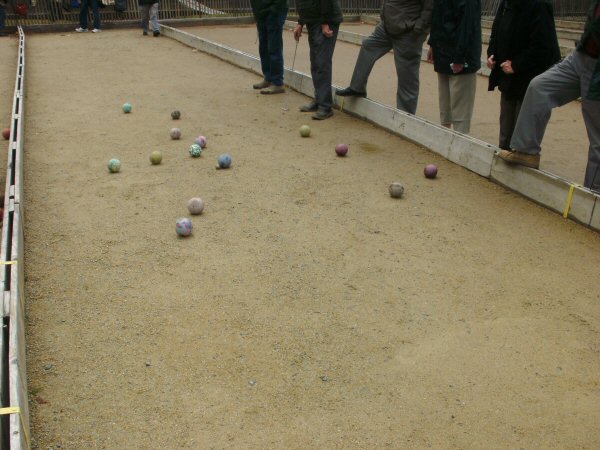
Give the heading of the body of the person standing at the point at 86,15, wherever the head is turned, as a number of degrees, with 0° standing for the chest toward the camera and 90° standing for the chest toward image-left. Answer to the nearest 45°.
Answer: approximately 0°

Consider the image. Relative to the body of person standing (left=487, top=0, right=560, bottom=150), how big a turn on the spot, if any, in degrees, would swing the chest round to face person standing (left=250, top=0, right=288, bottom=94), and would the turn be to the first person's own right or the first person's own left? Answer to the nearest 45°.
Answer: approximately 90° to the first person's own right

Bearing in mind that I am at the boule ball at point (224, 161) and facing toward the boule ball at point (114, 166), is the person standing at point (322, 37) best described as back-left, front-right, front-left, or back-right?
back-right

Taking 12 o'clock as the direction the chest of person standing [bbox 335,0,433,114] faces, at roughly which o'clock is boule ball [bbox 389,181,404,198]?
The boule ball is roughly at 9 o'clock from the person standing.

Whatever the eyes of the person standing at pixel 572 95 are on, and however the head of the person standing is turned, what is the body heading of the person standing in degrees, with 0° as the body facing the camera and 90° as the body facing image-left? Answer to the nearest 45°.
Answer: approximately 90°

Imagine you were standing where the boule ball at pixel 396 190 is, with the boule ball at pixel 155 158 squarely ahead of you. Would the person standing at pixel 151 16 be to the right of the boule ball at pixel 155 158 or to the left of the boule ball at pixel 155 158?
right

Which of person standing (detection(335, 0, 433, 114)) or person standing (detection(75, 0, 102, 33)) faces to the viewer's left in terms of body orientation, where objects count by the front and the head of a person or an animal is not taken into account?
person standing (detection(335, 0, 433, 114))

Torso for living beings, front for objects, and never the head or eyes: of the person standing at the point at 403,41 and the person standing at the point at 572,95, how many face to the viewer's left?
2

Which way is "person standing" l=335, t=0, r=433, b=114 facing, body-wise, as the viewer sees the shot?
to the viewer's left

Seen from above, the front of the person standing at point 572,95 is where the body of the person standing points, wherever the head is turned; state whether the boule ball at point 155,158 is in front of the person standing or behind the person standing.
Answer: in front

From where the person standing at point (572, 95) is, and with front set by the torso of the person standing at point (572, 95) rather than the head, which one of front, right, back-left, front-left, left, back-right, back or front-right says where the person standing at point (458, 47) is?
front-right

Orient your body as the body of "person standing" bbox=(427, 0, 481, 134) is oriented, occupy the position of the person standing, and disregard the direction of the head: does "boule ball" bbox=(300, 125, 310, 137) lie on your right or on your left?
on your right
